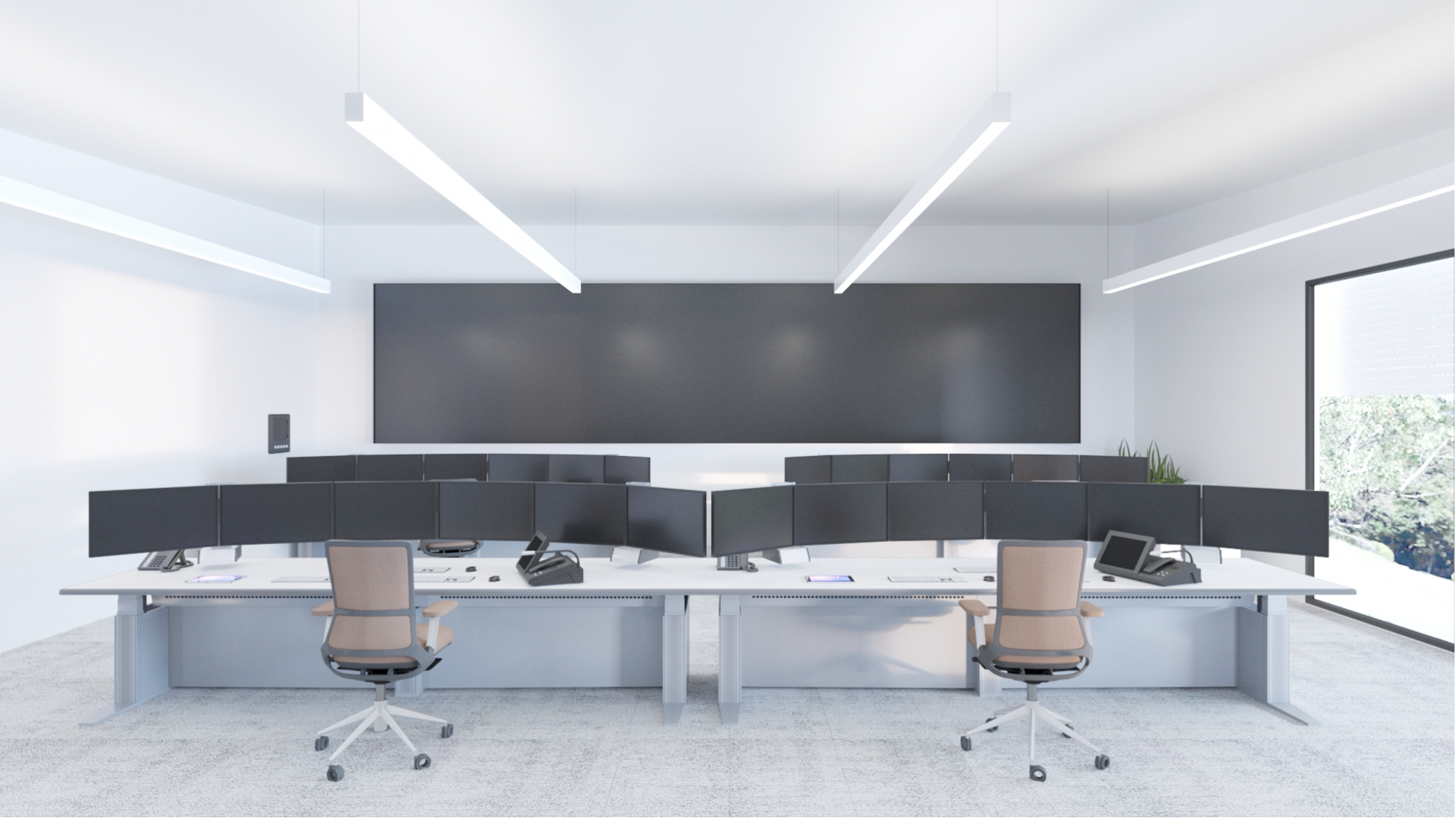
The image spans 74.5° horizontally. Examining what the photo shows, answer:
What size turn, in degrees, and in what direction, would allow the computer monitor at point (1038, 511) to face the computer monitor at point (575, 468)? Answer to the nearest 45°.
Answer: approximately 90° to its right

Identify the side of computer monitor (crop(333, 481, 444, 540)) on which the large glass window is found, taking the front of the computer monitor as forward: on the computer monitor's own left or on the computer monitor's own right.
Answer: on the computer monitor's own left

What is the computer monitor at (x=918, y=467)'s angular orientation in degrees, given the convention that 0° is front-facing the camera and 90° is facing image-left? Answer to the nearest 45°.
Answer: approximately 0°

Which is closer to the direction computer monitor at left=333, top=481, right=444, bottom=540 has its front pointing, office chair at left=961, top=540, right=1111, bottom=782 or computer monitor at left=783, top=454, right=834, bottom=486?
the office chair

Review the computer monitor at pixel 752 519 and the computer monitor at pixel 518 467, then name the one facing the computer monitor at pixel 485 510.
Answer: the computer monitor at pixel 518 467

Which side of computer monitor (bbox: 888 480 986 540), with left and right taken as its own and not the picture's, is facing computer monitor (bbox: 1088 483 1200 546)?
left

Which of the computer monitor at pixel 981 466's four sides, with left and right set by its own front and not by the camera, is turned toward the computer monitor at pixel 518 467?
right

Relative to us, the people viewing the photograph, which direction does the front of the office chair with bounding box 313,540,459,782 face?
facing away from the viewer and to the right of the viewer

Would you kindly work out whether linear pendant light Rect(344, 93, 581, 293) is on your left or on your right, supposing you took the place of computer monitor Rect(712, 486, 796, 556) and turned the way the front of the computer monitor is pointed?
on your right

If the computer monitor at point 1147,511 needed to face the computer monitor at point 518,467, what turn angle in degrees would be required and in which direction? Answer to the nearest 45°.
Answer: approximately 90° to its right
